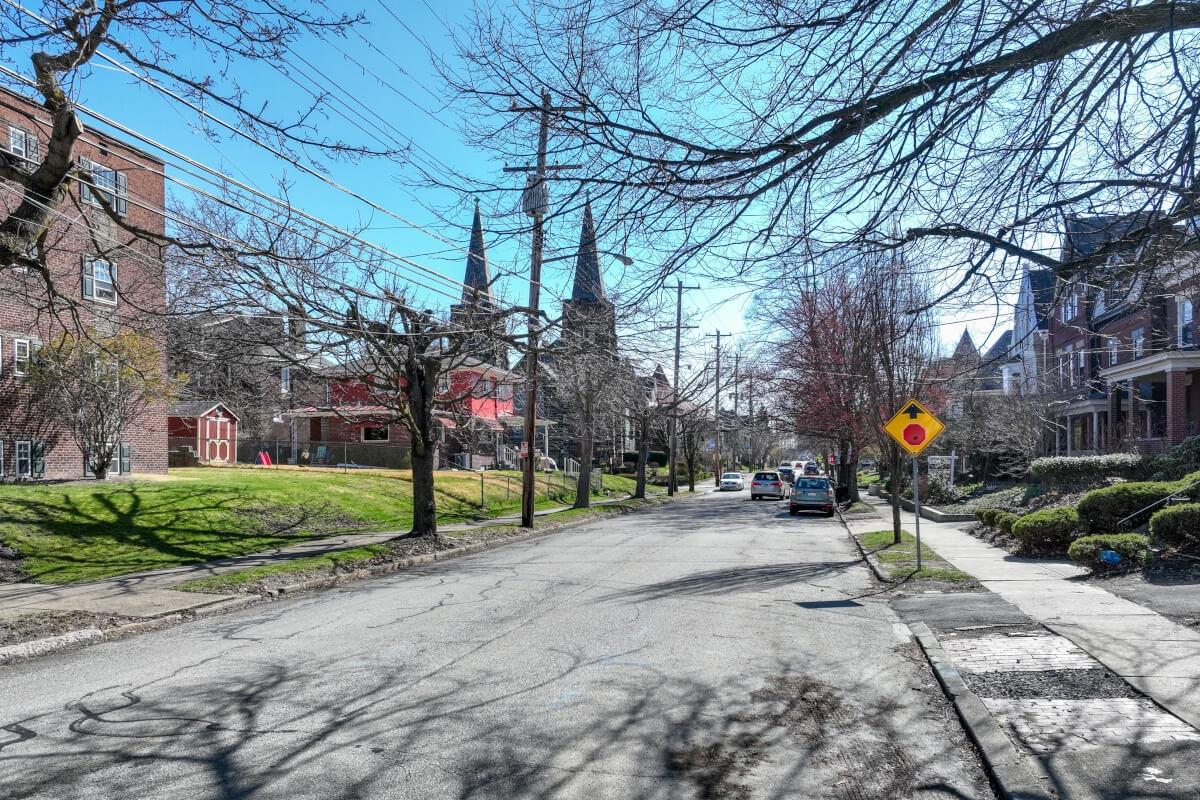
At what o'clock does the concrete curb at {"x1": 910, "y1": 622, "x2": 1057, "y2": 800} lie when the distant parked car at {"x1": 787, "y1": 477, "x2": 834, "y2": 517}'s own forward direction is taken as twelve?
The concrete curb is roughly at 6 o'clock from the distant parked car.

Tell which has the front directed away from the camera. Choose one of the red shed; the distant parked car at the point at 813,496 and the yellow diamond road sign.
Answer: the distant parked car

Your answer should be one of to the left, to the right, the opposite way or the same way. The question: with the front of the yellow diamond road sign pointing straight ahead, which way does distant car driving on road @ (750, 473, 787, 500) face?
the opposite way

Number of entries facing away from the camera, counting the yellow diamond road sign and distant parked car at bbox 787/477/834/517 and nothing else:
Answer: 1

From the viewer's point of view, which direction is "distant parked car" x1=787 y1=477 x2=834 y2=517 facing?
away from the camera

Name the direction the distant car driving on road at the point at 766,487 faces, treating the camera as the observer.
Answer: facing away from the viewer

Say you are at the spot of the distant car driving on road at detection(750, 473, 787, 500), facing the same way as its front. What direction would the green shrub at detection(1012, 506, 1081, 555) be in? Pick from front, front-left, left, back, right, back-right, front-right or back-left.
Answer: back

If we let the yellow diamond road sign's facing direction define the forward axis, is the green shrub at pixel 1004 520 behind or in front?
behind

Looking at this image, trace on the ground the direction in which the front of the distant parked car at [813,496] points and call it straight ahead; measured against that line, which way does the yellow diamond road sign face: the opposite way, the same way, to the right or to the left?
the opposite way

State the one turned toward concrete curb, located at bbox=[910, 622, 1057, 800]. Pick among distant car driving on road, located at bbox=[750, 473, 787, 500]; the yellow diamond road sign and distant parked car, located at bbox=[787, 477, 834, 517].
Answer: the yellow diamond road sign
